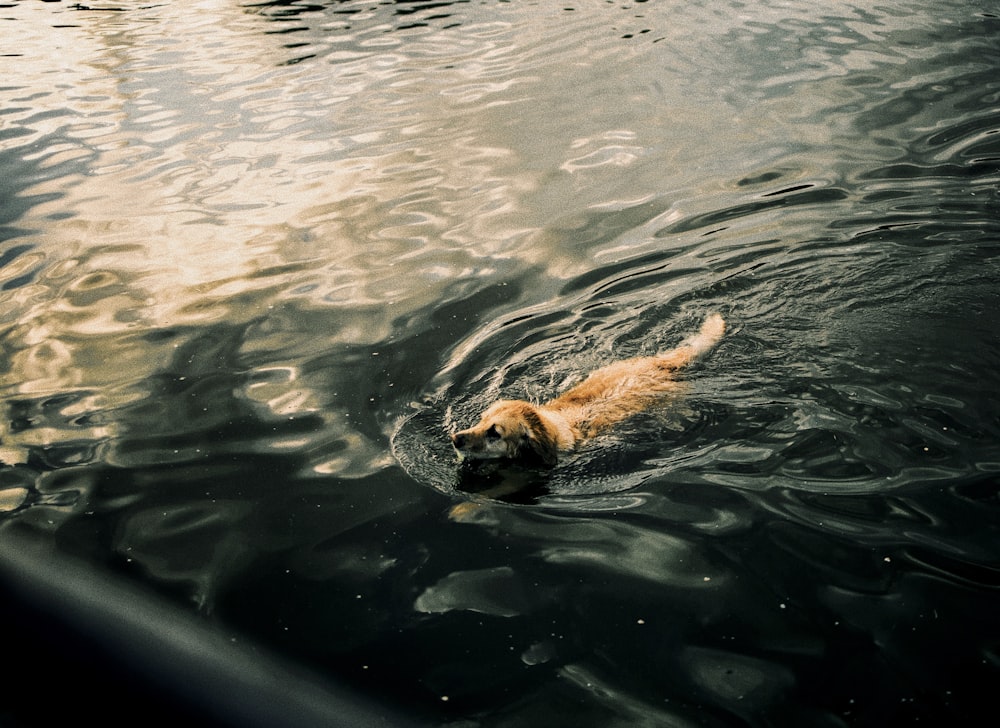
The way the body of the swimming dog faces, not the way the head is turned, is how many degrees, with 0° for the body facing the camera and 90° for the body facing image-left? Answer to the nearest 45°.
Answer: approximately 45°
